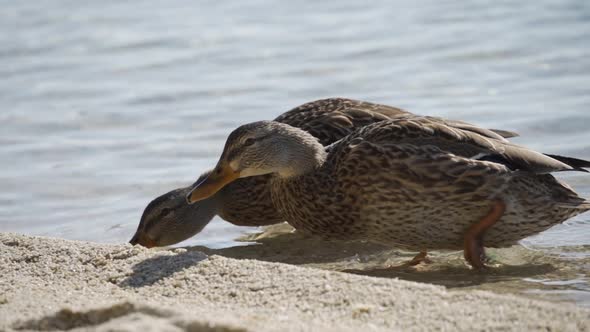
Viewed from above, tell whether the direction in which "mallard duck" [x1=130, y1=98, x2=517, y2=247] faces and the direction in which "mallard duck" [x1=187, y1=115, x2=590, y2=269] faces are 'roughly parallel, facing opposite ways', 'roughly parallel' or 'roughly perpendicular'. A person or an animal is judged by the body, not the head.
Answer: roughly parallel

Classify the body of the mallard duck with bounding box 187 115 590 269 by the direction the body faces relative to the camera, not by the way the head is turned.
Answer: to the viewer's left

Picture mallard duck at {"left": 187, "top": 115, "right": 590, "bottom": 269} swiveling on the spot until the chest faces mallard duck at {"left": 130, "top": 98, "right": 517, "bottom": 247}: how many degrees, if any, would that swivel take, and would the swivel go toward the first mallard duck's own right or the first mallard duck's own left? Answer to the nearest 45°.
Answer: approximately 45° to the first mallard duck's own right

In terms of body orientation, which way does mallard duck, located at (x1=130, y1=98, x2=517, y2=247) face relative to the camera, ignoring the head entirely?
to the viewer's left

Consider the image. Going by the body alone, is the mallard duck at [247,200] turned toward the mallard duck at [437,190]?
no

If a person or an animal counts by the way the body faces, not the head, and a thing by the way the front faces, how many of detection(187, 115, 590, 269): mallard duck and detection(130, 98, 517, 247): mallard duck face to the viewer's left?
2
